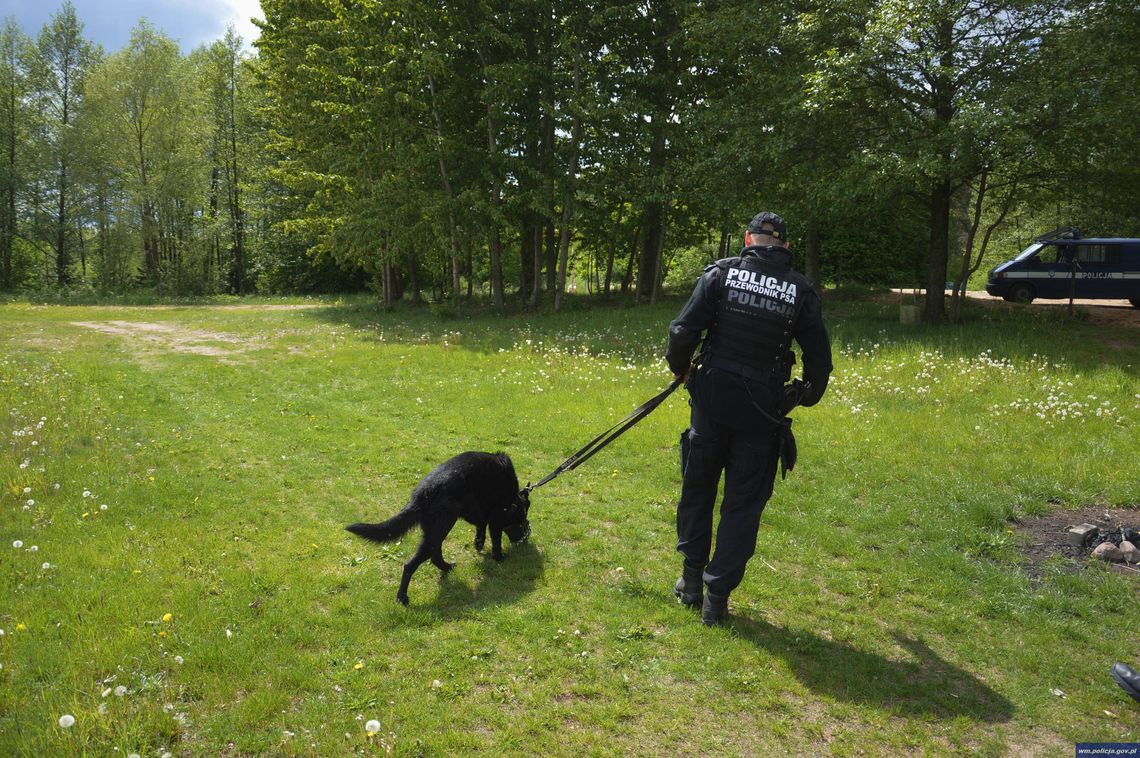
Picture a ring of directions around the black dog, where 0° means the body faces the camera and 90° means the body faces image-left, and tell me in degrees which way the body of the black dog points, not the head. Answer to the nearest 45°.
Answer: approximately 225°

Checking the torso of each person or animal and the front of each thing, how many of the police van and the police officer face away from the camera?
1

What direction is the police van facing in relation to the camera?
to the viewer's left

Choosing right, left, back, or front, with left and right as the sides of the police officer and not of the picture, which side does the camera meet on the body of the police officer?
back

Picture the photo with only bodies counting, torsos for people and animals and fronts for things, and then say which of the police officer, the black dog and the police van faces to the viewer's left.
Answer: the police van

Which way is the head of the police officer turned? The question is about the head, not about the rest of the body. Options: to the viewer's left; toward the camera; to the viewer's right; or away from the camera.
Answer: away from the camera

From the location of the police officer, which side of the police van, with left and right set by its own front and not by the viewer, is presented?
left

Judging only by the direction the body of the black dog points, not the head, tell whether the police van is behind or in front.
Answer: in front

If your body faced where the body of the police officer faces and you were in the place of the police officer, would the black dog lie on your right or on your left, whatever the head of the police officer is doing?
on your left
